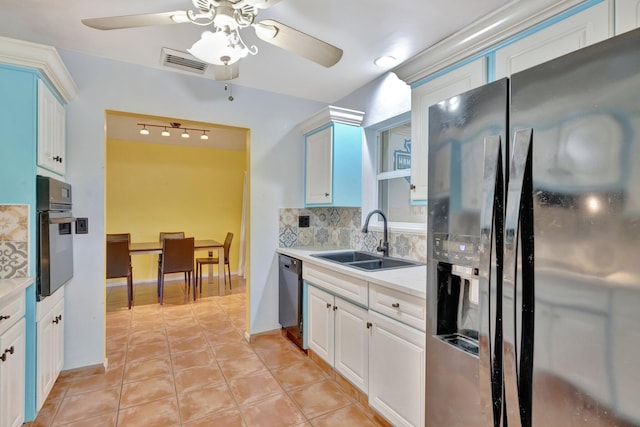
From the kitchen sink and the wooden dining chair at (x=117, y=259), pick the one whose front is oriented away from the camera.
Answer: the wooden dining chair

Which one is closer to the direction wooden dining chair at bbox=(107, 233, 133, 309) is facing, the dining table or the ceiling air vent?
the dining table

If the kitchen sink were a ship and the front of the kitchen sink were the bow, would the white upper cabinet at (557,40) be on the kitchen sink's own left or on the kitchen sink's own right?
on the kitchen sink's own left

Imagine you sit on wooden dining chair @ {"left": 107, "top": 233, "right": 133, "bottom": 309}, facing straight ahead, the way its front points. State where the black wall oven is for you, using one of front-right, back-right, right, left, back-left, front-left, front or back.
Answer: back

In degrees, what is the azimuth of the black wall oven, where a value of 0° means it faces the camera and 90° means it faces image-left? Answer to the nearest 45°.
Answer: approximately 315°

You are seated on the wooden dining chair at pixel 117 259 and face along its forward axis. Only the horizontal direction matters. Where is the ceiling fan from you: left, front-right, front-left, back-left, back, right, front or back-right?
back

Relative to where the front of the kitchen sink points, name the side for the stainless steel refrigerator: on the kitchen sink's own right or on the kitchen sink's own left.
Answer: on the kitchen sink's own left

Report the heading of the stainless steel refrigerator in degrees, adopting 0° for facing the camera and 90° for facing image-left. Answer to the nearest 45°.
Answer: approximately 45°

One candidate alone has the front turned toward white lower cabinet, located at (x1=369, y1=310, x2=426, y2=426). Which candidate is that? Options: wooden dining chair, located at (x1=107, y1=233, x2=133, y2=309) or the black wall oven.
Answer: the black wall oven

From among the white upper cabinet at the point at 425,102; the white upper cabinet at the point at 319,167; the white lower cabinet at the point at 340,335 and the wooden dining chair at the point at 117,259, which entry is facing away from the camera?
the wooden dining chair
